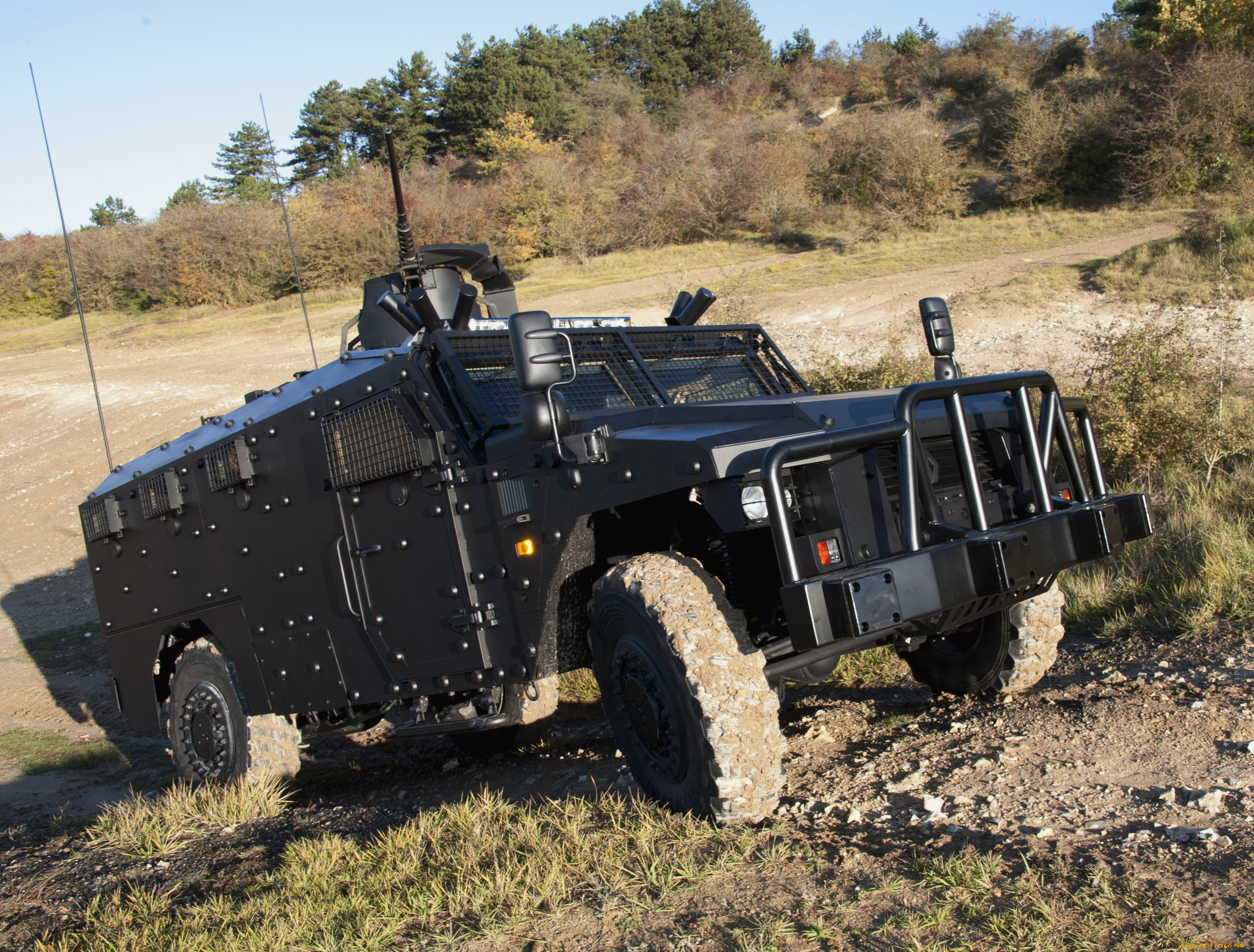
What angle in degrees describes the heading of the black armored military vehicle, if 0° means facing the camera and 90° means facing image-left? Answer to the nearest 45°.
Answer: approximately 315°

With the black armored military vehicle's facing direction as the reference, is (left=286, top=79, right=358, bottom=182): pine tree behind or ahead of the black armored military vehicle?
behind

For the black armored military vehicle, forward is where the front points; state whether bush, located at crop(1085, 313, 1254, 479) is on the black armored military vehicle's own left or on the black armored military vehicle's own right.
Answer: on the black armored military vehicle's own left

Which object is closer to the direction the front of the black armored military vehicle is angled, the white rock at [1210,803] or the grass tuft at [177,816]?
the white rock

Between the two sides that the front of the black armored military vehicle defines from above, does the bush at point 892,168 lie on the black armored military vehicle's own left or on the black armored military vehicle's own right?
on the black armored military vehicle's own left
